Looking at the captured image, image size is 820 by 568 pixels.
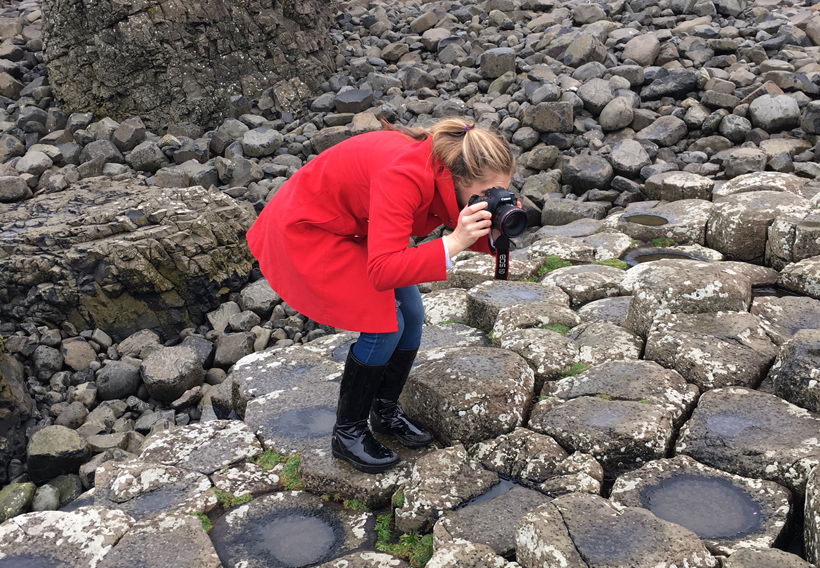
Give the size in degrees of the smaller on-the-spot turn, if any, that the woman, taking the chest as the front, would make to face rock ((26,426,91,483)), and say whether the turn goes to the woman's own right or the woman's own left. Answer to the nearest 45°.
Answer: approximately 135° to the woman's own left

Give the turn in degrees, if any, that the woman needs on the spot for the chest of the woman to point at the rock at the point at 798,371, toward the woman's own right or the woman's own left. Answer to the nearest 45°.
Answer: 0° — they already face it

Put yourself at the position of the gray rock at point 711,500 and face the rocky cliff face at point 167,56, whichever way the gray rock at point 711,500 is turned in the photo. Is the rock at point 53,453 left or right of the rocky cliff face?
left

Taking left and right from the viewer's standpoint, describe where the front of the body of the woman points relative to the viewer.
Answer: facing to the right of the viewer

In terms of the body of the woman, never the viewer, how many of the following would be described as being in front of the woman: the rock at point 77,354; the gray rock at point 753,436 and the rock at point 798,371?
2
